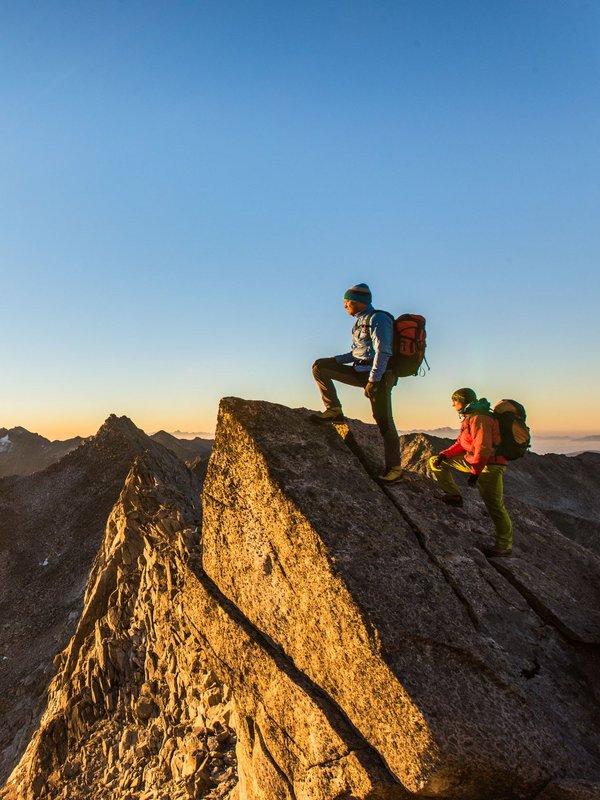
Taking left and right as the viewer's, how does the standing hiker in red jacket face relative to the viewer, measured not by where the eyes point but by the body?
facing to the left of the viewer

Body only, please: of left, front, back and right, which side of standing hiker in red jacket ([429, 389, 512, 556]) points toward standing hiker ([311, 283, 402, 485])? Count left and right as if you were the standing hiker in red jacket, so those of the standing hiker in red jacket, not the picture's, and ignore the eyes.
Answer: front

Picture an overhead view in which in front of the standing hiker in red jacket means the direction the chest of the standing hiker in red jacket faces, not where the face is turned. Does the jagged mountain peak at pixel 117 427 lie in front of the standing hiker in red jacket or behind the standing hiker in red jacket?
in front
